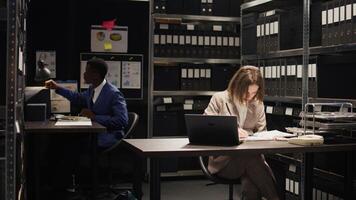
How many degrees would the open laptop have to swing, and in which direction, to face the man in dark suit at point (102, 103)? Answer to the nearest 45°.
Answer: approximately 45° to its left

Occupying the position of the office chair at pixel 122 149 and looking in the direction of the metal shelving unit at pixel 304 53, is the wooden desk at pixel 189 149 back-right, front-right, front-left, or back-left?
front-right

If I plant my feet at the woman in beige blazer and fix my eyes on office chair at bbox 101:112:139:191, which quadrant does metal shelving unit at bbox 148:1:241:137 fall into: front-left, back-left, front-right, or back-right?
front-right

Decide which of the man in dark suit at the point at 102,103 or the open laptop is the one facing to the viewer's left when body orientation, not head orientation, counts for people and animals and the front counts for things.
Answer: the man in dark suit

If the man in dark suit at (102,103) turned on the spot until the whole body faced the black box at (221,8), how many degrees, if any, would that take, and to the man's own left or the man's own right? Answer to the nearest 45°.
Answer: approximately 135° to the man's own right

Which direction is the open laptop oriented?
away from the camera

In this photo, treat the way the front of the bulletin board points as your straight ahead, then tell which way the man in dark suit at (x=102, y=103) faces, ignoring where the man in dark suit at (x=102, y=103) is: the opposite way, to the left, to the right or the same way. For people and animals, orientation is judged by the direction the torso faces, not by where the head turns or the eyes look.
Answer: to the right

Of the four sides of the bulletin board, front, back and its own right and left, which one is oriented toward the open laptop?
front

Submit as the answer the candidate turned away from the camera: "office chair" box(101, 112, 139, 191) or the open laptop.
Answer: the open laptop

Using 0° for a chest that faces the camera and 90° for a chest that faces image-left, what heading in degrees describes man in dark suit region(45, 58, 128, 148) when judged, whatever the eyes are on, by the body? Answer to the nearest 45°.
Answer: approximately 90°

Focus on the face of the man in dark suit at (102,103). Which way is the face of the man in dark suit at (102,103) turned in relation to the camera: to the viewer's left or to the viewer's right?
to the viewer's left

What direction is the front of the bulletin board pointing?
toward the camera

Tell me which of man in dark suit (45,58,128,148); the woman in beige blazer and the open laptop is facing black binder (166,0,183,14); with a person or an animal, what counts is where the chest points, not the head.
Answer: the open laptop

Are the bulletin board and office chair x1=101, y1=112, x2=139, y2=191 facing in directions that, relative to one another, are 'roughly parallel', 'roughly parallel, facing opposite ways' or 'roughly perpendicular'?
roughly perpendicular

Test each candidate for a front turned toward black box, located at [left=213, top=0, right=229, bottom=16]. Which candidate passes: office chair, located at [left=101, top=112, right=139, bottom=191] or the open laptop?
the open laptop

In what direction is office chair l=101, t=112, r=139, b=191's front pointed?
to the viewer's left
